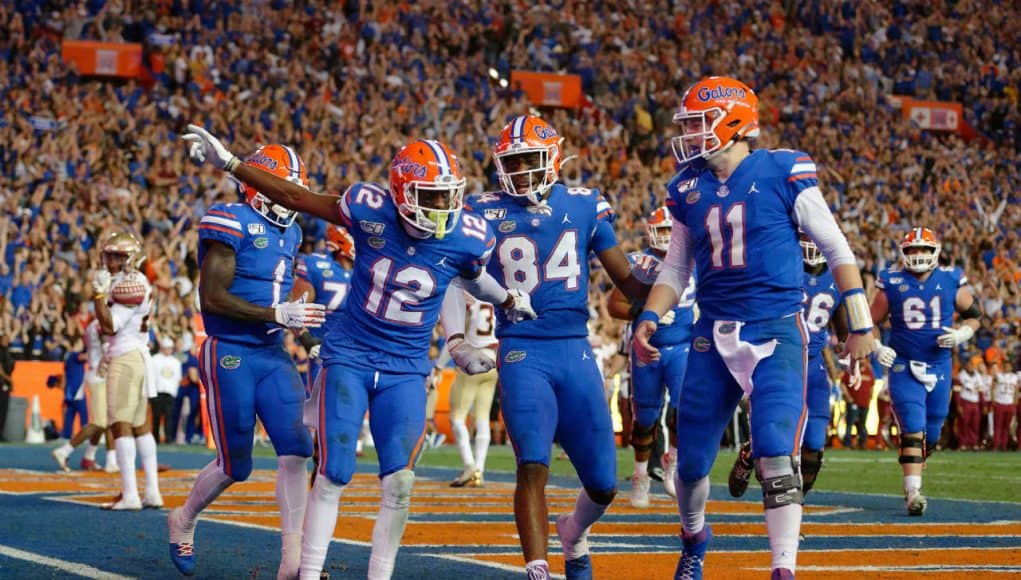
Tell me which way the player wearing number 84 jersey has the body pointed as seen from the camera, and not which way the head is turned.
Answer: toward the camera

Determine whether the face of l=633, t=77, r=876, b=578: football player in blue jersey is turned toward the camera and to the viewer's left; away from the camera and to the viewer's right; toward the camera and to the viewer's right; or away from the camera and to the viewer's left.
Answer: toward the camera and to the viewer's left

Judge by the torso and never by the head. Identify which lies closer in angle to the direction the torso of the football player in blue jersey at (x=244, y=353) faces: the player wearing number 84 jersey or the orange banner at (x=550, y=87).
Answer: the player wearing number 84 jersey

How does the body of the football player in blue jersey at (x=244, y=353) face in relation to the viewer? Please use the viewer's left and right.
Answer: facing the viewer and to the right of the viewer

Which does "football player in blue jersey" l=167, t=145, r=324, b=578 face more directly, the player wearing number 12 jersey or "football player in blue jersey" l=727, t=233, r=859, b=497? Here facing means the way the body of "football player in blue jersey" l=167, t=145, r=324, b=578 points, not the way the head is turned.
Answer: the player wearing number 12 jersey

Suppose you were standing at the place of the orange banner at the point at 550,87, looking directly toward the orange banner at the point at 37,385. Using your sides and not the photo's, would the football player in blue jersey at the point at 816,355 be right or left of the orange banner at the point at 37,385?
left

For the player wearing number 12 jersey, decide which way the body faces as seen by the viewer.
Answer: toward the camera

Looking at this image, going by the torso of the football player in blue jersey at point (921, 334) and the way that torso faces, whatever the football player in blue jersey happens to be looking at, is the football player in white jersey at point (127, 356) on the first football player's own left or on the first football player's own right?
on the first football player's own right

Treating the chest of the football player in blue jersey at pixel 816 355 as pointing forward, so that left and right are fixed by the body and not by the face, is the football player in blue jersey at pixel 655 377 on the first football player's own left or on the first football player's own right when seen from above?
on the first football player's own right

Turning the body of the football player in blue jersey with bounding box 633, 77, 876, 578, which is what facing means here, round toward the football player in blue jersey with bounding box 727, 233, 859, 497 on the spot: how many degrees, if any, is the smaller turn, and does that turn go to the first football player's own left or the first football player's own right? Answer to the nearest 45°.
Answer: approximately 135° to the first football player's own right

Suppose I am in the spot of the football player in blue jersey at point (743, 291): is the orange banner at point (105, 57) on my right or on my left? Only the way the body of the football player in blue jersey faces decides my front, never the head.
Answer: on my right

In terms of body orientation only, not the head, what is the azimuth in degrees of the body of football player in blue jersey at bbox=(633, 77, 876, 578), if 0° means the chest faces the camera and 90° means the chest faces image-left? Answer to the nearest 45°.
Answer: approximately 45°

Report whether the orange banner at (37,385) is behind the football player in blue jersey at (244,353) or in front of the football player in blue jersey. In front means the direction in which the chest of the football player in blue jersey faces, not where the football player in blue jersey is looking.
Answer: behind

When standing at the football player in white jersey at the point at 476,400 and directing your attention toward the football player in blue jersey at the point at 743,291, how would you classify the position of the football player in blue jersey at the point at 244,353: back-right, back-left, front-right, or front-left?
front-right

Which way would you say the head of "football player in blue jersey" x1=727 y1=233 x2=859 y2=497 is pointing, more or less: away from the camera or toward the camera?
toward the camera

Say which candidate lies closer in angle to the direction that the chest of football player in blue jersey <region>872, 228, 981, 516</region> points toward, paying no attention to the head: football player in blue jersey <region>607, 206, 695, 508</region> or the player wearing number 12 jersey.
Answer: the player wearing number 12 jersey
